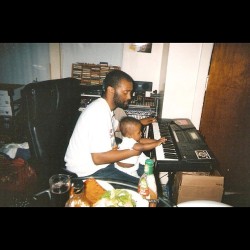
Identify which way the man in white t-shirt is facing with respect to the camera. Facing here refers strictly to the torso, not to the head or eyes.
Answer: to the viewer's right

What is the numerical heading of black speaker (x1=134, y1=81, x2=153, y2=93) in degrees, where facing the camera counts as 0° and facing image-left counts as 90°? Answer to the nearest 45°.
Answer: approximately 0°

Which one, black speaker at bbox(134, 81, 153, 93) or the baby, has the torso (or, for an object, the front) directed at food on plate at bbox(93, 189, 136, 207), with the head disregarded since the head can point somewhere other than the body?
the black speaker

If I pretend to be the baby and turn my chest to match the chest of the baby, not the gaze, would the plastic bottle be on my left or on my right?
on my right

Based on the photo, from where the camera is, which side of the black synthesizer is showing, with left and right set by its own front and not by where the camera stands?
left

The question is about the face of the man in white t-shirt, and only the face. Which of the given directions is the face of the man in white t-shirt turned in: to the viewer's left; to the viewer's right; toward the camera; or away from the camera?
to the viewer's right

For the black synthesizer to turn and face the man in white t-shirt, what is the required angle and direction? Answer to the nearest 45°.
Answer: approximately 45° to its left

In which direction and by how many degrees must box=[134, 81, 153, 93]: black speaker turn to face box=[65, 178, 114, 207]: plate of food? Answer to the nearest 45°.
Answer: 0° — it already faces it

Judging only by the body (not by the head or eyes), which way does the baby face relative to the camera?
to the viewer's right

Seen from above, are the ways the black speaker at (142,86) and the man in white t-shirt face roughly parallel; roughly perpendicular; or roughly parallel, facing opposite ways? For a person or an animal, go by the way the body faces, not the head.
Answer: roughly perpendicular

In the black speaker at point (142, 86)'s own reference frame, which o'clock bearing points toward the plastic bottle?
The plastic bottle is roughly at 12 o'clock from the black speaker.

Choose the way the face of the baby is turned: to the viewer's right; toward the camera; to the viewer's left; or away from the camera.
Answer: to the viewer's right
